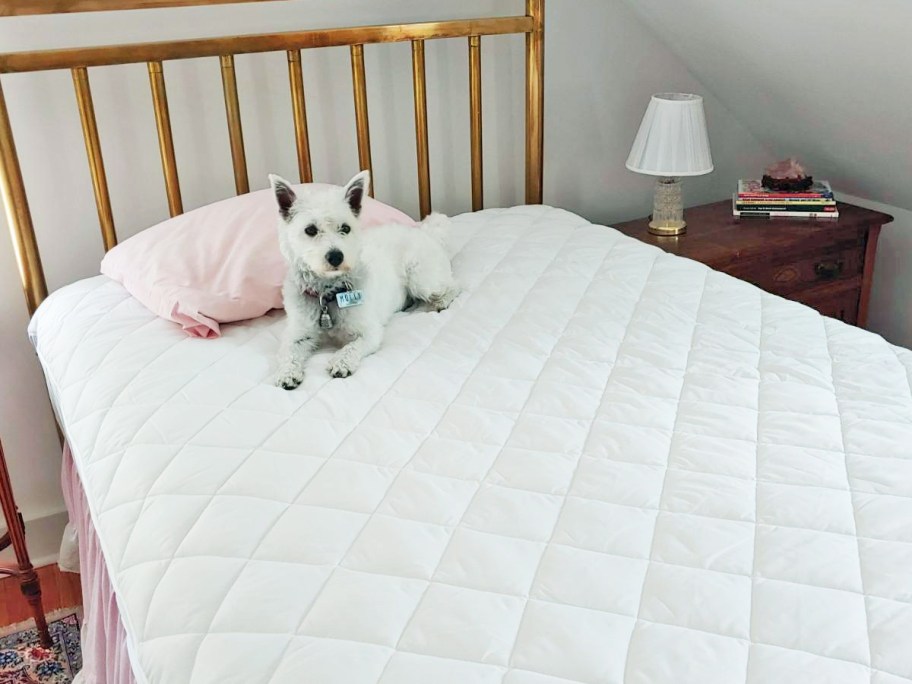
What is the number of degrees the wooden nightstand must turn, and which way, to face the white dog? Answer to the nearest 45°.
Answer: approximately 90° to its right

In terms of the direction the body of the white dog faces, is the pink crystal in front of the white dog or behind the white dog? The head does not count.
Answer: behind

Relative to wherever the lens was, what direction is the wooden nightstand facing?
facing the viewer and to the right of the viewer

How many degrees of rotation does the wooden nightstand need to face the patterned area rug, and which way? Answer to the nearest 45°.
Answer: approximately 90° to its right

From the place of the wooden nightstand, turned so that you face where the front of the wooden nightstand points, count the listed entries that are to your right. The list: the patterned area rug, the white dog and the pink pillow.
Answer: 3

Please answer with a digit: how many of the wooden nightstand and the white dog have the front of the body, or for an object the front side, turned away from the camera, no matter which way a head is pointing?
0

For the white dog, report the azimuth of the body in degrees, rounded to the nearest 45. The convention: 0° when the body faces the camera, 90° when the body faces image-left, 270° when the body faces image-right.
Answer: approximately 45°

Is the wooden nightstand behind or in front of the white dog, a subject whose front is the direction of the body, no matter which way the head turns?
behind
